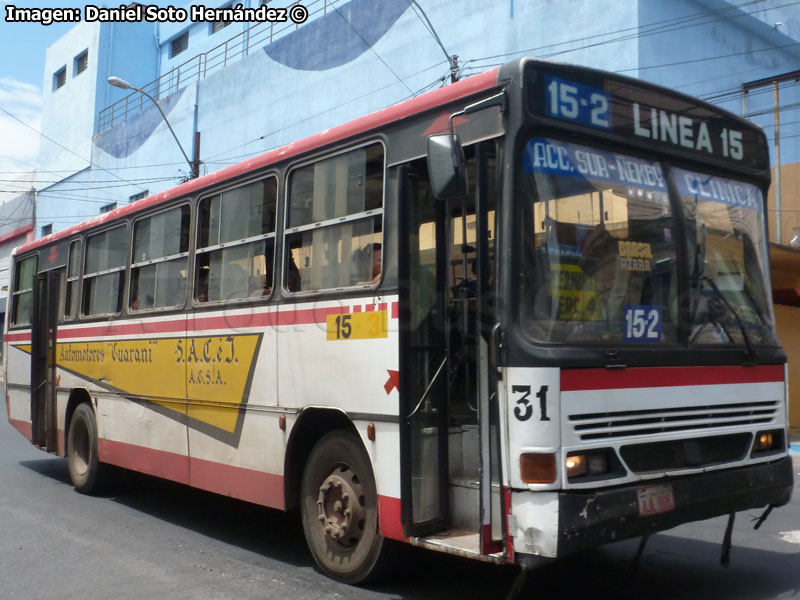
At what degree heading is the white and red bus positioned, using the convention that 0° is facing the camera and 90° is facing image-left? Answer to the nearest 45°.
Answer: approximately 315°
